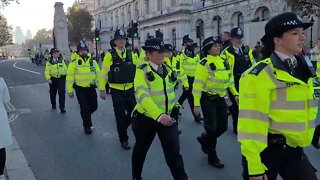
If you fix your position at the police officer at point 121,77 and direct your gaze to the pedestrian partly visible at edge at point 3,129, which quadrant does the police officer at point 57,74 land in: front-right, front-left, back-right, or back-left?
back-right

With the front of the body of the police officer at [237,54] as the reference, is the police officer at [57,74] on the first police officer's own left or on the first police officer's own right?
on the first police officer's own right

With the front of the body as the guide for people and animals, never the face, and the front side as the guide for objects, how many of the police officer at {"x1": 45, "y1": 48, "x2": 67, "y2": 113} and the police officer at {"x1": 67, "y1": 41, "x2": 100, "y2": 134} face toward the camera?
2

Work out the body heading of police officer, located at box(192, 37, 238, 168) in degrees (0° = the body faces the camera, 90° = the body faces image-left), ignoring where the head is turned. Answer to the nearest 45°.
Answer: approximately 315°

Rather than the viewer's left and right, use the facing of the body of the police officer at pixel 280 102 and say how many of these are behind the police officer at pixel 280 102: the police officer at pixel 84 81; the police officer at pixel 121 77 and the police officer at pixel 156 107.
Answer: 3

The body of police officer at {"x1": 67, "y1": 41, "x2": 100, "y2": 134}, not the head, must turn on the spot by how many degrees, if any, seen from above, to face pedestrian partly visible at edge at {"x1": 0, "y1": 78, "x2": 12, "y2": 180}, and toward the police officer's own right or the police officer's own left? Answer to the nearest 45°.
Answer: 0° — they already face them

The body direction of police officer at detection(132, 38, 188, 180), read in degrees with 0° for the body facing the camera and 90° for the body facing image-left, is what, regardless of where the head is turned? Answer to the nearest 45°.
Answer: approximately 315°

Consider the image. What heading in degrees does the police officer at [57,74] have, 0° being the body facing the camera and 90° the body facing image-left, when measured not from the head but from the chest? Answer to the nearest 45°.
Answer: approximately 0°

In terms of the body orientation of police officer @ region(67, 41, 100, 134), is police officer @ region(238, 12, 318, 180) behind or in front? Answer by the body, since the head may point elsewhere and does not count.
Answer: in front

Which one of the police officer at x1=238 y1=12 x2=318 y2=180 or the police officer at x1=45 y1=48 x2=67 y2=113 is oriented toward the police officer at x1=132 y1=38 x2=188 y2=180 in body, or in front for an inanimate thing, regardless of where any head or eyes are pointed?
the police officer at x1=45 y1=48 x2=67 y2=113
